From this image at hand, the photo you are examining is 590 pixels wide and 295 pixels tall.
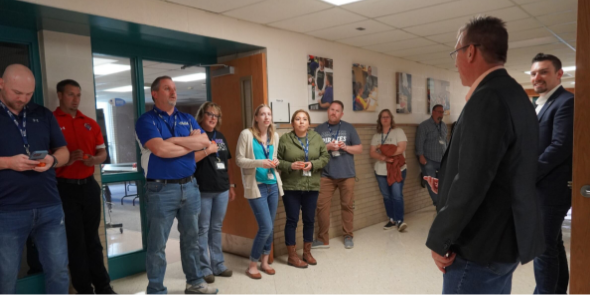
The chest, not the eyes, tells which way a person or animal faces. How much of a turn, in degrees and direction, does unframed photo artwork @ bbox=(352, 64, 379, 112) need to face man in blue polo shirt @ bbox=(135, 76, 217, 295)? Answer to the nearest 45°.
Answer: approximately 90° to its right

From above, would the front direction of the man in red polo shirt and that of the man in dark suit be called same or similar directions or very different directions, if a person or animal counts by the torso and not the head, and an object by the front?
very different directions

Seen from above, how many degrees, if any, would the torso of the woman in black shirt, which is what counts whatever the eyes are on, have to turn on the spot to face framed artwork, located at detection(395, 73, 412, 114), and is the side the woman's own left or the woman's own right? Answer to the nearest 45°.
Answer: approximately 90° to the woman's own left

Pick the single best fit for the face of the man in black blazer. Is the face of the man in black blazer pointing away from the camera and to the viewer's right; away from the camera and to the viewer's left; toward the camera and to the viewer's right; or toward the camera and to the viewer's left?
away from the camera and to the viewer's left

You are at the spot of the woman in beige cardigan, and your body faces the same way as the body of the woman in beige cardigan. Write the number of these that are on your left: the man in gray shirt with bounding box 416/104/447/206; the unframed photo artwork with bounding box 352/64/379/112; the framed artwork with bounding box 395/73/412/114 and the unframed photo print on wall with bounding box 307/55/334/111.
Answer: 4

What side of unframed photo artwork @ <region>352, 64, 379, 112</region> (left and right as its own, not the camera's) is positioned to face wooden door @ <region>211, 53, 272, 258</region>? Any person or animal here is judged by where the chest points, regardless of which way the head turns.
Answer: right

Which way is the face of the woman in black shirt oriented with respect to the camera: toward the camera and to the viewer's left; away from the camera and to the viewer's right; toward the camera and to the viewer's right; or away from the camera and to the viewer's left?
toward the camera and to the viewer's right

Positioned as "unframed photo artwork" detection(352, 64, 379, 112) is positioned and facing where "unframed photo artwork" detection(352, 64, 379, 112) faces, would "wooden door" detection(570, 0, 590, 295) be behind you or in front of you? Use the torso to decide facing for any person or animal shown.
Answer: in front

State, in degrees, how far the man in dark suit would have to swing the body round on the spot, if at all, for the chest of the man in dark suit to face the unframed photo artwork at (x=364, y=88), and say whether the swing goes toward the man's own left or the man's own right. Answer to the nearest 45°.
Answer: approximately 90° to the man's own right

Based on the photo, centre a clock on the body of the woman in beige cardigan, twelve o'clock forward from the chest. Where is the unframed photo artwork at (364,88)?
The unframed photo artwork is roughly at 9 o'clock from the woman in beige cardigan.

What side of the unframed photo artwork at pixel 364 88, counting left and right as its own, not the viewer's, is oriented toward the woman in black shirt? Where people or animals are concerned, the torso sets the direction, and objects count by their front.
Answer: right
